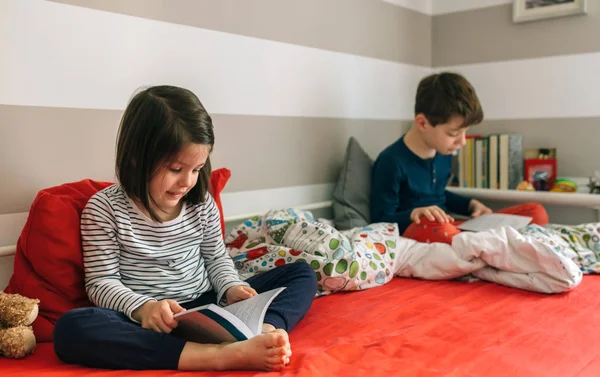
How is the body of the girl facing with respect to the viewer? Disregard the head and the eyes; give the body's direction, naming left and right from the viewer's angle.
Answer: facing the viewer and to the right of the viewer

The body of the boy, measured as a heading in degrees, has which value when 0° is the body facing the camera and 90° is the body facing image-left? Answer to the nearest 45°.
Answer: approximately 315°

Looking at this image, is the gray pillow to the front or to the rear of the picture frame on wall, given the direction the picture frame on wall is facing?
to the front

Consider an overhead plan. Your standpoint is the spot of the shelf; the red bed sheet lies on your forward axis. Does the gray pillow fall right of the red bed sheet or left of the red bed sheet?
right

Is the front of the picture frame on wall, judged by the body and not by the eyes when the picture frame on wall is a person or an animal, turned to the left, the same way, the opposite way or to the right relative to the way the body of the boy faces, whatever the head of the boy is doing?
to the right

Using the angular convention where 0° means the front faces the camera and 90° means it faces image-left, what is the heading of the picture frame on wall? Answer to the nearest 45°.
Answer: approximately 45°

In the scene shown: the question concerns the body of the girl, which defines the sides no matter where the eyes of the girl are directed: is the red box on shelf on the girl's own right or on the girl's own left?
on the girl's own left

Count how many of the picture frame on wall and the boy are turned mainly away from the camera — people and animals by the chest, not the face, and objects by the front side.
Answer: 0

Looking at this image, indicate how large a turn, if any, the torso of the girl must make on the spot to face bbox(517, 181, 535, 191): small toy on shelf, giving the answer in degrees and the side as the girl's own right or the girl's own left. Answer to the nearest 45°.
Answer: approximately 90° to the girl's own left

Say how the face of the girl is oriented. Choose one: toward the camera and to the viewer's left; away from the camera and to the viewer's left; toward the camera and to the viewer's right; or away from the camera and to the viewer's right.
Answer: toward the camera and to the viewer's right

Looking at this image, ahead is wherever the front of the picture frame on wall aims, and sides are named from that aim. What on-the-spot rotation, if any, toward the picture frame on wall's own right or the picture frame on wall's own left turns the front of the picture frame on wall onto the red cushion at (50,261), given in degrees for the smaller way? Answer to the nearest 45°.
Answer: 0° — it already faces it

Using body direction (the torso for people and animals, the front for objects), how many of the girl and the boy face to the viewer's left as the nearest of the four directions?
0
